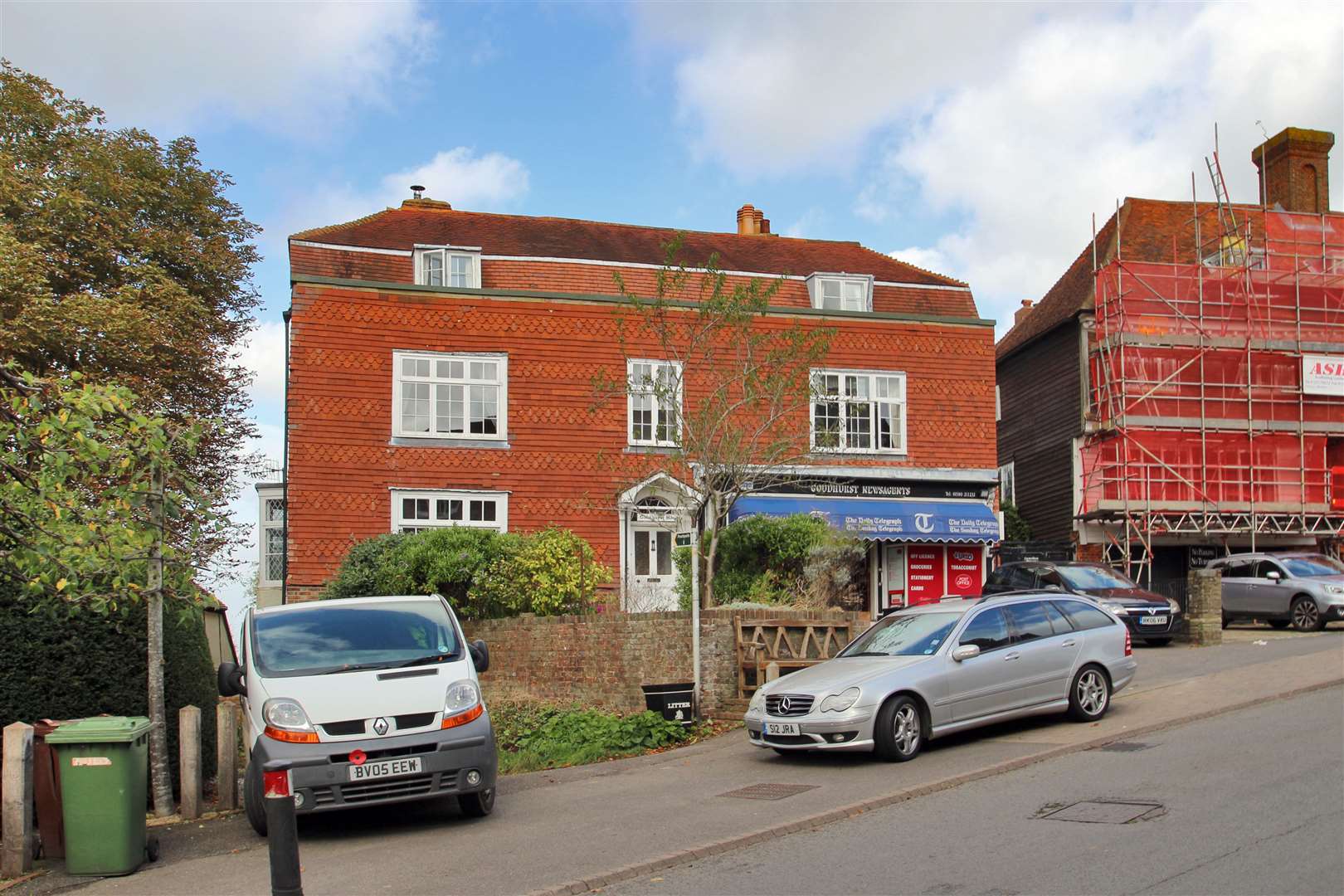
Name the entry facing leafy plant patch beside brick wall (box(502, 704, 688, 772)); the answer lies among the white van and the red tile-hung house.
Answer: the red tile-hung house

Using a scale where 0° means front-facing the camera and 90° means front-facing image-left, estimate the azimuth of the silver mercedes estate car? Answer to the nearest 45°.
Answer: approximately 45°

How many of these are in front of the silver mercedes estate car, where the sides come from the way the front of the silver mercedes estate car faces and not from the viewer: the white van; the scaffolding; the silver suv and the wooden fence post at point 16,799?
2

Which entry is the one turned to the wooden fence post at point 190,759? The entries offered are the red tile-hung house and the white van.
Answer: the red tile-hung house

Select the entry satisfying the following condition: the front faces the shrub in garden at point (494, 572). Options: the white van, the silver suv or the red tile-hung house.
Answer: the red tile-hung house

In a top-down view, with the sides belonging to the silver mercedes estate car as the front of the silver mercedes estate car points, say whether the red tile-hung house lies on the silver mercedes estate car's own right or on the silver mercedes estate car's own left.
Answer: on the silver mercedes estate car's own right

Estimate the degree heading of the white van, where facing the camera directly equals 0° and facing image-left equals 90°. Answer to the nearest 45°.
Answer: approximately 0°
